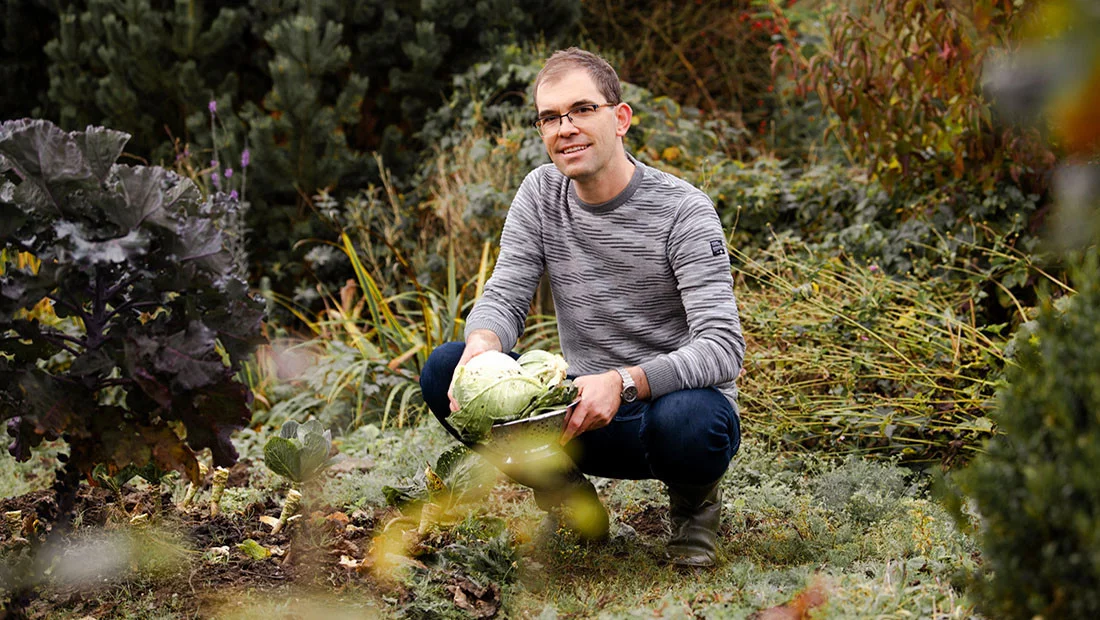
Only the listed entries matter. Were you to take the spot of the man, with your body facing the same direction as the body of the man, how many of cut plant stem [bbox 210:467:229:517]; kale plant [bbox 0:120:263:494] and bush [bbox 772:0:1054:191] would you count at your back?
1

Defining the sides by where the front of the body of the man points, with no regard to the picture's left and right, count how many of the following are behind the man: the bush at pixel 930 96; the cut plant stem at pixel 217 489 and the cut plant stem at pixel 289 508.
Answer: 1

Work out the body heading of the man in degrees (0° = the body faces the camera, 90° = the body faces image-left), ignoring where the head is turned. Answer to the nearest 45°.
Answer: approximately 45°

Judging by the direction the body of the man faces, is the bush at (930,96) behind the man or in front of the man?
behind

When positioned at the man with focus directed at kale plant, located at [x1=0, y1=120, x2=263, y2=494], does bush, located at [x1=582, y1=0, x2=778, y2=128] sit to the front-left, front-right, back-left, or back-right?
back-right

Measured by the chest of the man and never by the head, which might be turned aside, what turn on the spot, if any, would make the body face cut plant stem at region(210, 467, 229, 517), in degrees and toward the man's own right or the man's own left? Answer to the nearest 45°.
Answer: approximately 45° to the man's own right

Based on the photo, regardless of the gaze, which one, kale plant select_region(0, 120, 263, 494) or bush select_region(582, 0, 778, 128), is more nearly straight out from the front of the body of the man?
the kale plant

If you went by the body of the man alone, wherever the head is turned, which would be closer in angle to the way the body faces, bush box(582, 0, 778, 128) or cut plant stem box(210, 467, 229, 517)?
the cut plant stem

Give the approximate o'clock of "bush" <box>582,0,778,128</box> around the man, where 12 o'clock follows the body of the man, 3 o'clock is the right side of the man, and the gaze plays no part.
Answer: The bush is roughly at 5 o'clock from the man.

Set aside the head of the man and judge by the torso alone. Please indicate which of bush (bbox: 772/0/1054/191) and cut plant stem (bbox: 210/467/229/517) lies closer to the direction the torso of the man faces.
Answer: the cut plant stem
